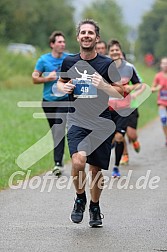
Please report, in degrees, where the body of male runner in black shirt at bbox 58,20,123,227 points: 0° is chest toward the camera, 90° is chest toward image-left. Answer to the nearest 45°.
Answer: approximately 0°

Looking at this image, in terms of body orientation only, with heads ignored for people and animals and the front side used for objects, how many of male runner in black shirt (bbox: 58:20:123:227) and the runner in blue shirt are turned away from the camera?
0

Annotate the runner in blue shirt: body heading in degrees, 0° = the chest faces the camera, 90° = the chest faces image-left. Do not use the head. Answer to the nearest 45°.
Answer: approximately 315°

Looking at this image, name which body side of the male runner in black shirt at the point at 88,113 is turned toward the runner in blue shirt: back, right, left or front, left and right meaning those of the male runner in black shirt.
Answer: back

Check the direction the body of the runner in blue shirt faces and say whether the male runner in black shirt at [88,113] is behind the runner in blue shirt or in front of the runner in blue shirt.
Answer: in front
